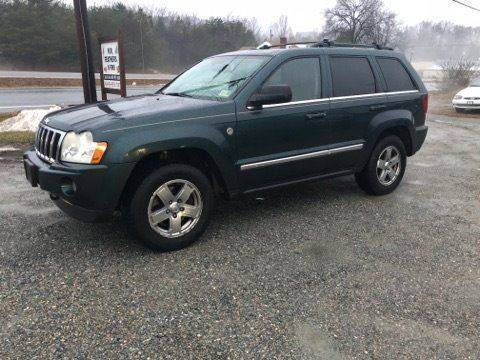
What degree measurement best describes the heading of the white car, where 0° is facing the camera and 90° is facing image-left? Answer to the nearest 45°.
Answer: approximately 45°

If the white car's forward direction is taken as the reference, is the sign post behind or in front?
in front

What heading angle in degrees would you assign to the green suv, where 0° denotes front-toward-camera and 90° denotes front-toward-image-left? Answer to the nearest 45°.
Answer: approximately 45°

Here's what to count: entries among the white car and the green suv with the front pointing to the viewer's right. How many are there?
0

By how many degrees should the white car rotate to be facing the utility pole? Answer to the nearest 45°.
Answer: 0° — it already faces it

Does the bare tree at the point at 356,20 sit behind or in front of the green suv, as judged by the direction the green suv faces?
behind

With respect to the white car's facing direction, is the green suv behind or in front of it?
in front

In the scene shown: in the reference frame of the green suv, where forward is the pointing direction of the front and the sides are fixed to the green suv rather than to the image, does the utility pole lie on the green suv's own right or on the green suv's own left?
on the green suv's own right

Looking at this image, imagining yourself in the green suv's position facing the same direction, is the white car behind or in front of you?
behind

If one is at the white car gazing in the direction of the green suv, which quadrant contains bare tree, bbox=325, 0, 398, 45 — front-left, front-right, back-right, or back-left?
back-right

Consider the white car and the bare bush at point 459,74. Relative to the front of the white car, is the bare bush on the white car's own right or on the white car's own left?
on the white car's own right

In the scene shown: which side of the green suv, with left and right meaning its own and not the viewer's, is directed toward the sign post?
right

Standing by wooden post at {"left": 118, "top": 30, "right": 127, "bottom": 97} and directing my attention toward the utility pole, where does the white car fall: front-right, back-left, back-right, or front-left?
back-right
